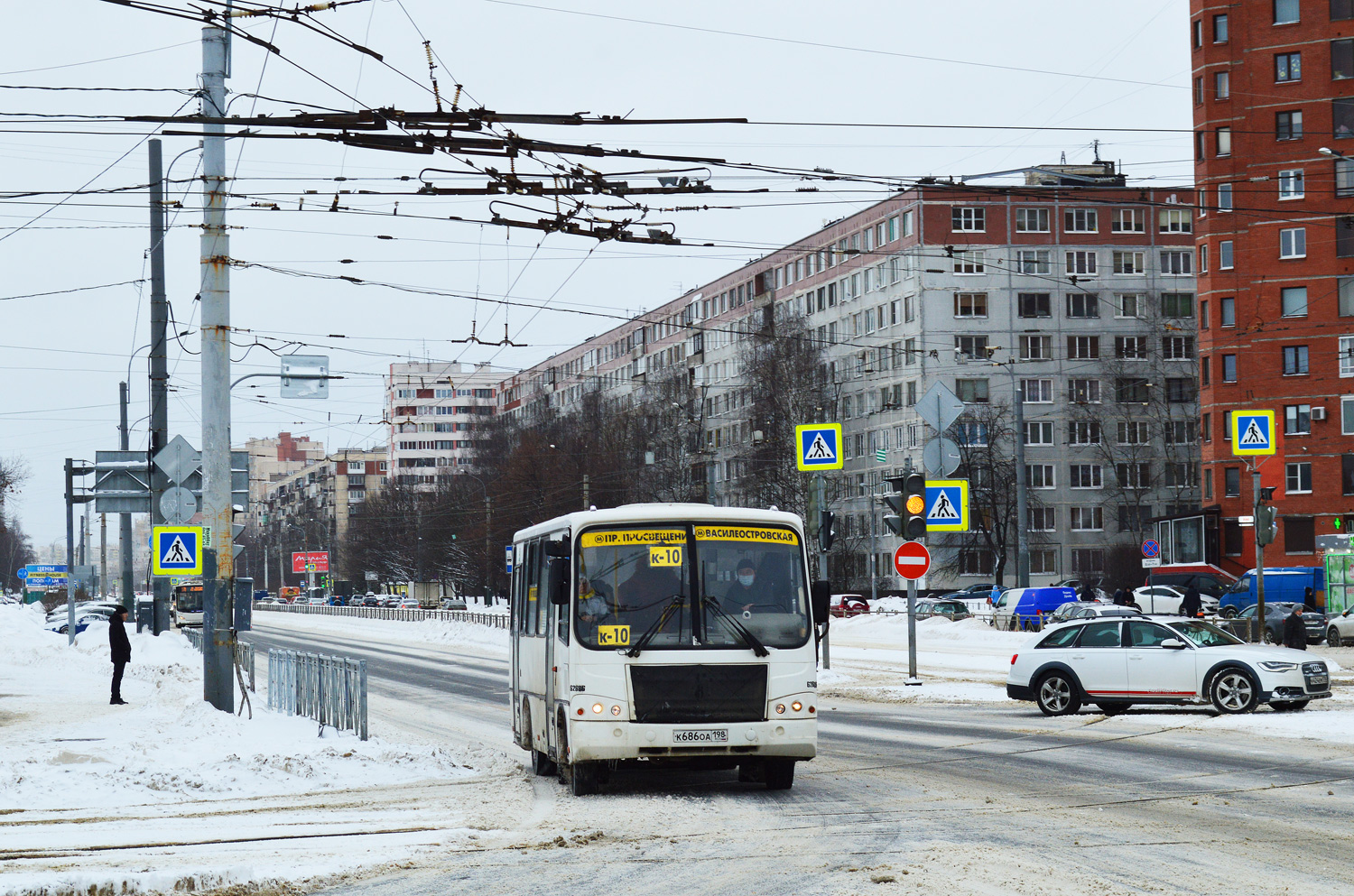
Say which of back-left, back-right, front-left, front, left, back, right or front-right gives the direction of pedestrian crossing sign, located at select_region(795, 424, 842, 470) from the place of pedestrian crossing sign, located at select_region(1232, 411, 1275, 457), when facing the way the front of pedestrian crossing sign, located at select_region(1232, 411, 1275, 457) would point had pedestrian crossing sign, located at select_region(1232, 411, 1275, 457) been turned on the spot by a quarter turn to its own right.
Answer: front-left

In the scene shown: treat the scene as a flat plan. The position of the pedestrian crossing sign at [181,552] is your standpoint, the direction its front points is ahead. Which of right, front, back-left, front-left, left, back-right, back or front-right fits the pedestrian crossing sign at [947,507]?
left

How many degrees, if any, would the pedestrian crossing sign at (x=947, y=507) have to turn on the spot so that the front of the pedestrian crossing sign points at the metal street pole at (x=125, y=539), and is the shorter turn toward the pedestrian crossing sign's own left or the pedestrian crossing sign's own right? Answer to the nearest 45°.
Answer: approximately 135° to the pedestrian crossing sign's own right

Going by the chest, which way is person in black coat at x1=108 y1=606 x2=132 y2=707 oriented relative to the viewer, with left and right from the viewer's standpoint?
facing to the right of the viewer

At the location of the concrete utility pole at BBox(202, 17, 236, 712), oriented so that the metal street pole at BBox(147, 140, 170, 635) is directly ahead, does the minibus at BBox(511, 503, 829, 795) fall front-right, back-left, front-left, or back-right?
back-right

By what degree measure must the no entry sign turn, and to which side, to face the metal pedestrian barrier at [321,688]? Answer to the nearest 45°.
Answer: approximately 45° to its right

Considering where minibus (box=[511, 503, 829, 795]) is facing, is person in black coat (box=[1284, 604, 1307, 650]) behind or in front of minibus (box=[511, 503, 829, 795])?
behind
